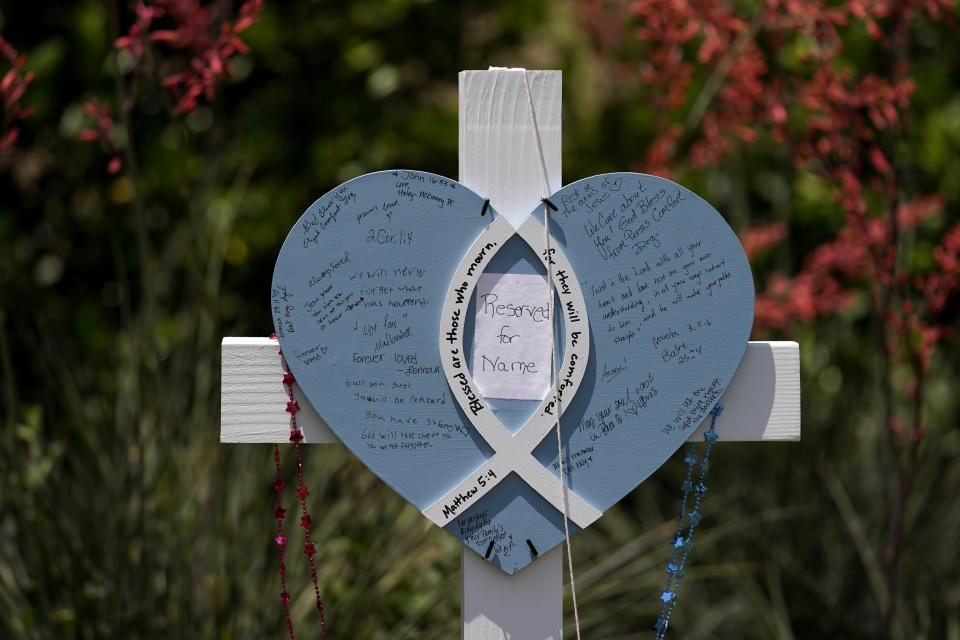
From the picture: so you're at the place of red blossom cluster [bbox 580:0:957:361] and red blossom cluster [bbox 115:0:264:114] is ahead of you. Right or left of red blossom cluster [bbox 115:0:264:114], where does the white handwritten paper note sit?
left

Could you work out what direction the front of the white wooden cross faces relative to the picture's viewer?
facing the viewer

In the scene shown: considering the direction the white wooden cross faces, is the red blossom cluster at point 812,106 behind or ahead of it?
behind
